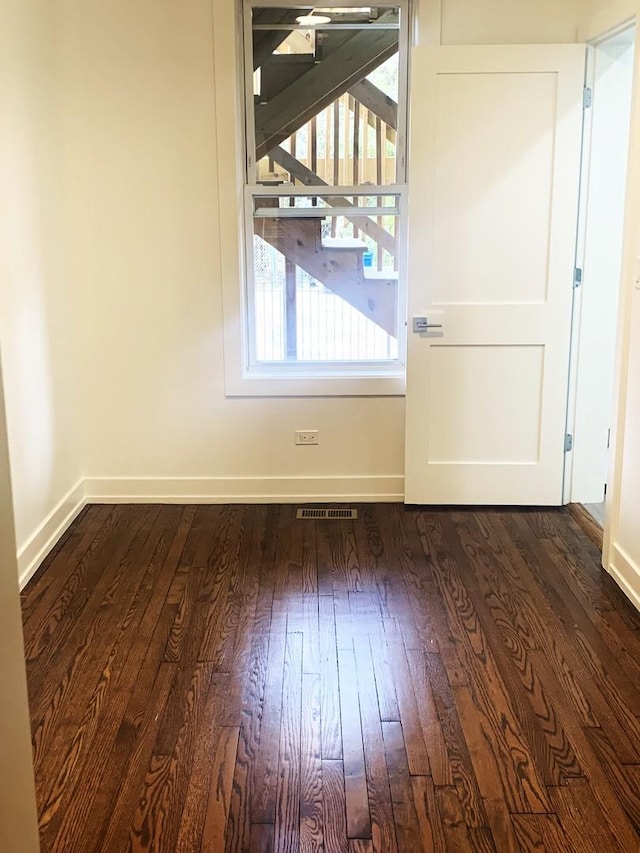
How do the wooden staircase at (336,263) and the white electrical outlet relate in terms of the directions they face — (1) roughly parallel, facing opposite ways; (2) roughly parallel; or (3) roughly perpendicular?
roughly perpendicular

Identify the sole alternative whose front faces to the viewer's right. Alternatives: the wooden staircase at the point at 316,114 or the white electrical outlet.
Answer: the wooden staircase

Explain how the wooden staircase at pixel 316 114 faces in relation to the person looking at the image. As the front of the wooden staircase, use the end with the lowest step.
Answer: facing to the right of the viewer

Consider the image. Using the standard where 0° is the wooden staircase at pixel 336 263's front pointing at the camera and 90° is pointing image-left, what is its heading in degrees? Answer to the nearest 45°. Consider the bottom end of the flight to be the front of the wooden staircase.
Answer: approximately 270°

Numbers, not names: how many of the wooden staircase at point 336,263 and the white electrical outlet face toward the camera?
1
